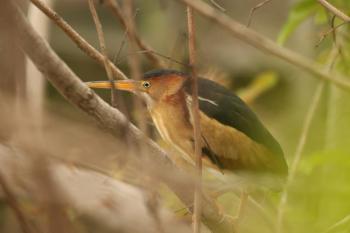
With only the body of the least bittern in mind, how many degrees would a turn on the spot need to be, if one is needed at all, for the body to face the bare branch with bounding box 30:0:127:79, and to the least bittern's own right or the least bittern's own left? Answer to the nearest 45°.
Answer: approximately 45° to the least bittern's own left

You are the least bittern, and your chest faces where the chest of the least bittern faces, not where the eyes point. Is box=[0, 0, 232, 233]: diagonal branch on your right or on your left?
on your left

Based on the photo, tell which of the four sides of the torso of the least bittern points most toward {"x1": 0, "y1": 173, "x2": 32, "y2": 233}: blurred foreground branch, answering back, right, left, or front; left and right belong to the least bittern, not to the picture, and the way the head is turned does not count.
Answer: left

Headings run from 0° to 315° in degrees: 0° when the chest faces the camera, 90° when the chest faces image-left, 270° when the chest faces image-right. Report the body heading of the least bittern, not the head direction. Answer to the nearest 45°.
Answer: approximately 90°
